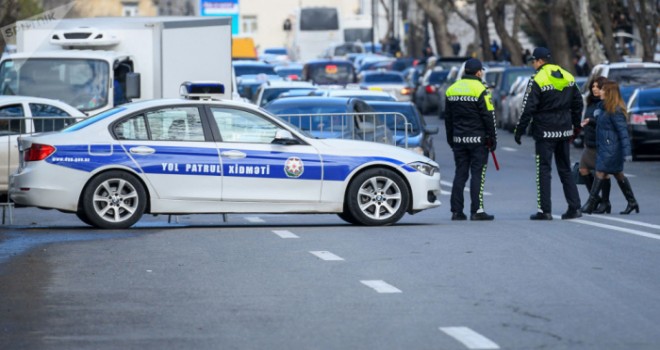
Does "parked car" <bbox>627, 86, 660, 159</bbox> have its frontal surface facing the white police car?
no

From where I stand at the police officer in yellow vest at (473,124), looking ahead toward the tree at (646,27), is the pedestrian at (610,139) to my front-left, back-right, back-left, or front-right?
front-right

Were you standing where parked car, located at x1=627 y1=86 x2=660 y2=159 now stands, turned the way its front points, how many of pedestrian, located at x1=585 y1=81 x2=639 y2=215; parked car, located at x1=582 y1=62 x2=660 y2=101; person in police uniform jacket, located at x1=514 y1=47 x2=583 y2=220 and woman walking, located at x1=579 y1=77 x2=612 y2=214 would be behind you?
3

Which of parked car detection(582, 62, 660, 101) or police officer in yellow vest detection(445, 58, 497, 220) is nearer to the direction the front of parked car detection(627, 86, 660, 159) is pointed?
the parked car

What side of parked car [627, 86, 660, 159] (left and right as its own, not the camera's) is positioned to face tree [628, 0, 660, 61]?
front

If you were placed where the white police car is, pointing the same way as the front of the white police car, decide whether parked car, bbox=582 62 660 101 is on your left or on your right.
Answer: on your left

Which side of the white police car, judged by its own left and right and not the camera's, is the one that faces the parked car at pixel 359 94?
left

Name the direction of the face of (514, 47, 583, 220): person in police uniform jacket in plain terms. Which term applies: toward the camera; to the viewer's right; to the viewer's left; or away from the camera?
to the viewer's left

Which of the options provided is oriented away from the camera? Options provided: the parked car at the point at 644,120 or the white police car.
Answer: the parked car

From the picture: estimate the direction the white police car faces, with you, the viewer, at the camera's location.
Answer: facing to the right of the viewer

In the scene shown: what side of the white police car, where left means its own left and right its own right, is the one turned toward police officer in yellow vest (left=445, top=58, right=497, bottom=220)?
front

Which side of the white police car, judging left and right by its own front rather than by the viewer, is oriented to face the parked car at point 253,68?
left

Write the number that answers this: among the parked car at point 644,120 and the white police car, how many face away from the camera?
1
